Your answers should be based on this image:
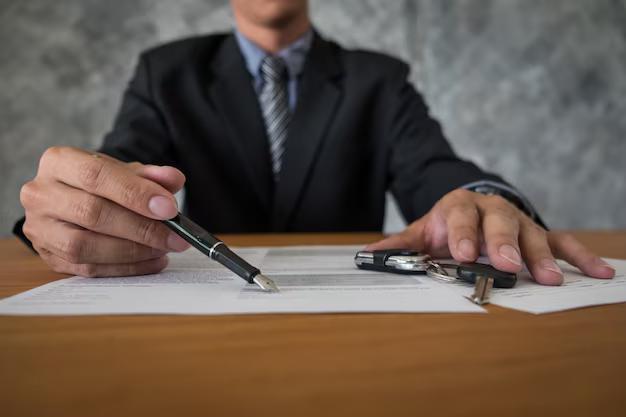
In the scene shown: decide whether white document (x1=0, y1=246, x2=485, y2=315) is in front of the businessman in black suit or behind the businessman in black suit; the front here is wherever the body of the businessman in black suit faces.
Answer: in front

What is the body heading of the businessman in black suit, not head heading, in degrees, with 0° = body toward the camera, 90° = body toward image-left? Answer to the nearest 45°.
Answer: approximately 0°

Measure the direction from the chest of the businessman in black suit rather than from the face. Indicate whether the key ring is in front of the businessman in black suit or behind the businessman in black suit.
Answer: in front

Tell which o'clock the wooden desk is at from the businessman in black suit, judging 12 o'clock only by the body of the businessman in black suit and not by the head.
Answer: The wooden desk is roughly at 12 o'clock from the businessman in black suit.
